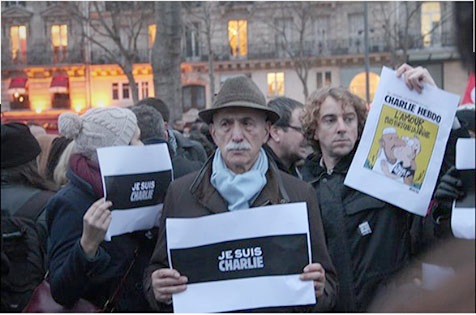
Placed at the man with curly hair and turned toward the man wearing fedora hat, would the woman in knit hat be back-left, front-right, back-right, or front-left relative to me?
front-right

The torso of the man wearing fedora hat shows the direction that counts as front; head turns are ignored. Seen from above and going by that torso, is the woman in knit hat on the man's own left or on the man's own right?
on the man's own right

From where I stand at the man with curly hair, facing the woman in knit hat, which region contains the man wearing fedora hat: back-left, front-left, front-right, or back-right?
front-left

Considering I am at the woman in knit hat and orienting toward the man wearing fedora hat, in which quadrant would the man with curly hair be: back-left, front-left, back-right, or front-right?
front-left

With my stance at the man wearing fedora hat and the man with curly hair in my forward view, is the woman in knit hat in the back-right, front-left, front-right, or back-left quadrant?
back-left

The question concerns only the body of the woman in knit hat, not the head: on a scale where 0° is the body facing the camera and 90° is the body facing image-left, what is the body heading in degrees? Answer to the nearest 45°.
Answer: approximately 270°

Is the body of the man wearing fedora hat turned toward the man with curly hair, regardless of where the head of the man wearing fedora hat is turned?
no

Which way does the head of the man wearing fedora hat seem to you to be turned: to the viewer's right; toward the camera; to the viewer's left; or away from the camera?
toward the camera

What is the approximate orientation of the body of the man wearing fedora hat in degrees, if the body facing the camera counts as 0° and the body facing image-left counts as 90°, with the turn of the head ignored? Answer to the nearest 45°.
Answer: approximately 0°
